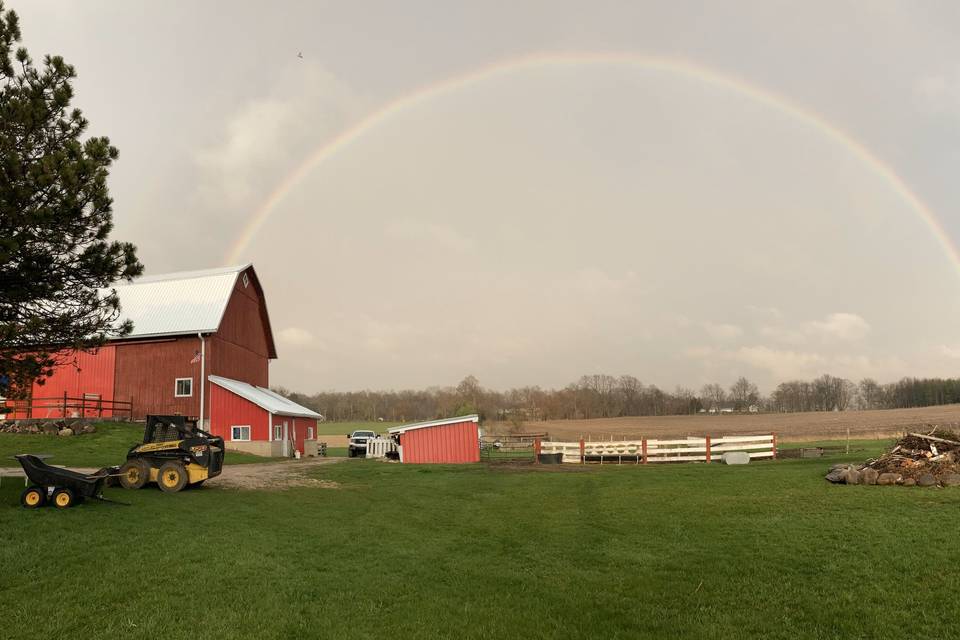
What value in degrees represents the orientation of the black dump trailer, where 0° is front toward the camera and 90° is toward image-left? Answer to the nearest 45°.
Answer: approximately 270°

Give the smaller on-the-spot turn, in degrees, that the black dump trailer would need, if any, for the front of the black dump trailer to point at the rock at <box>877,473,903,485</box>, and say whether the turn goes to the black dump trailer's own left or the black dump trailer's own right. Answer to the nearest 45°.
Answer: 0° — it already faces it

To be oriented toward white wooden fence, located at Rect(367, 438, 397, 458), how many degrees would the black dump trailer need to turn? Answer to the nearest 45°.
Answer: approximately 45° to its left

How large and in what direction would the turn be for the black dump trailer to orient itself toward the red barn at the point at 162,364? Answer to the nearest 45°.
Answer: approximately 90° to its left

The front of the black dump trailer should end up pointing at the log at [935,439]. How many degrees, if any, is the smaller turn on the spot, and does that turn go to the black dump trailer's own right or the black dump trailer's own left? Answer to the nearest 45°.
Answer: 0° — it already faces it
